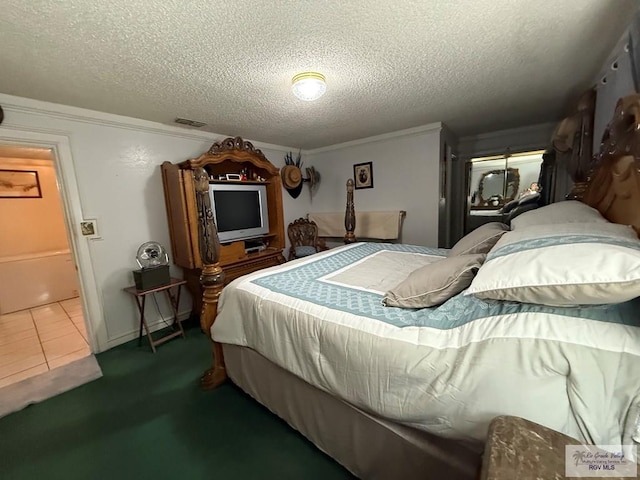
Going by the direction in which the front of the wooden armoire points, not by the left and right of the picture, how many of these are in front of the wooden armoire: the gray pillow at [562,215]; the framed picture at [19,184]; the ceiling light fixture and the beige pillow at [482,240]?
3

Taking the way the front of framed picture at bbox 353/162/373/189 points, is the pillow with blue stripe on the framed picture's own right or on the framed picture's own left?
on the framed picture's own left

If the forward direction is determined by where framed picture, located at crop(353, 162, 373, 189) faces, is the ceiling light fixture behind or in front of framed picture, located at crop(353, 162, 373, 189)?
in front

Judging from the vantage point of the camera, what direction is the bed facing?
facing away from the viewer and to the left of the viewer

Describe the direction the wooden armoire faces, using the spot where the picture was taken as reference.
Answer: facing the viewer and to the right of the viewer

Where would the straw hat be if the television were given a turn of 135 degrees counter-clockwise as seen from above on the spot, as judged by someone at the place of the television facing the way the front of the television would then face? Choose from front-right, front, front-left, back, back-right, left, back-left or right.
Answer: front-right

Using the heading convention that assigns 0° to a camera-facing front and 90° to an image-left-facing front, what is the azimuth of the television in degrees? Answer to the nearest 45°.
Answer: approximately 315°

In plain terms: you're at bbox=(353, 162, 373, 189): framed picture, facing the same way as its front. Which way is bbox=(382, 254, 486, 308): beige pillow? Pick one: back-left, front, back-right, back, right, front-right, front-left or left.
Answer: front-left

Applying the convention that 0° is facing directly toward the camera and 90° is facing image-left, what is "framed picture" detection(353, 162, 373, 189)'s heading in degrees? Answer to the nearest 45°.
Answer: approximately 45°

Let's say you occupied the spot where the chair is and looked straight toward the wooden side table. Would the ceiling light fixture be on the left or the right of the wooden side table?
left

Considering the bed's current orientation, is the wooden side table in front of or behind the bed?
in front

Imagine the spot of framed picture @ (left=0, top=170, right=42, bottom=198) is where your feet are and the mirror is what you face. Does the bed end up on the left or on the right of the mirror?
right

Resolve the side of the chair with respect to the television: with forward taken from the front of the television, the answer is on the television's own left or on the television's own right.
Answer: on the television's own left
